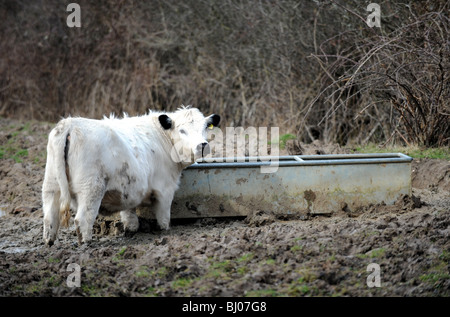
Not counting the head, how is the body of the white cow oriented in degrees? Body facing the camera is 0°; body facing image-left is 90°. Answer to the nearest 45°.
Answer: approximately 225°

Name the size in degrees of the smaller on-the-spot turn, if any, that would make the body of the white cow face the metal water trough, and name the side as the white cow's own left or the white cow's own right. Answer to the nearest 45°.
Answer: approximately 45° to the white cow's own right
